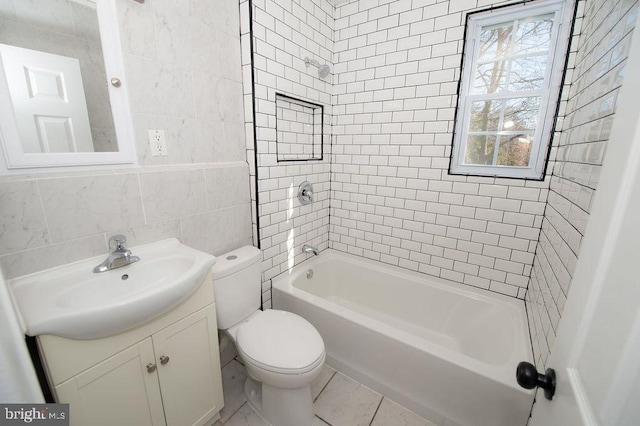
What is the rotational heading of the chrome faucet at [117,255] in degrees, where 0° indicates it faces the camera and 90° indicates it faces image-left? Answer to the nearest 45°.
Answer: approximately 315°

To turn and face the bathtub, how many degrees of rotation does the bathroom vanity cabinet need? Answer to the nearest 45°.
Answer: approximately 45° to its left

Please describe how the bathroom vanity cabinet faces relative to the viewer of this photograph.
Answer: facing the viewer and to the right of the viewer

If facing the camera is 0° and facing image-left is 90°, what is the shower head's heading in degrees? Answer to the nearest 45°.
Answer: approximately 315°

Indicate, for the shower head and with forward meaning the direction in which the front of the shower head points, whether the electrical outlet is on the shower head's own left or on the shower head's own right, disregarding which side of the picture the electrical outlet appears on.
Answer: on the shower head's own right

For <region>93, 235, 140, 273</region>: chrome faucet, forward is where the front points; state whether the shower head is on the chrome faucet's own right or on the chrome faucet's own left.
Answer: on the chrome faucet's own left

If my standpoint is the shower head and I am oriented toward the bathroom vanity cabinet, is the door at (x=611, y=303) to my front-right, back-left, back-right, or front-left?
front-left

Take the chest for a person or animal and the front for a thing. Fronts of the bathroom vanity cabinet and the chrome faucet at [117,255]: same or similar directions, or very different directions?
same or similar directions

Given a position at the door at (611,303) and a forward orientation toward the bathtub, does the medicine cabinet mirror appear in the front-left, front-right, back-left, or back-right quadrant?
front-left

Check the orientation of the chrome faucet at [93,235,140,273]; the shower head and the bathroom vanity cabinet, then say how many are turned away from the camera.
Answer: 0

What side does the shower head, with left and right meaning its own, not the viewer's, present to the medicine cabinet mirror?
right
